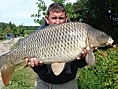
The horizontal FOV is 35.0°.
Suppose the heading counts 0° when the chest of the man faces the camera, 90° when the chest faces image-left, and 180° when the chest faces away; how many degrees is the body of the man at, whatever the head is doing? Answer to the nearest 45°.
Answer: approximately 0°

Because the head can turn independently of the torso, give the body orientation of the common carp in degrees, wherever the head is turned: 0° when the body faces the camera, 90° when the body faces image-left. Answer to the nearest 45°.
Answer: approximately 270°

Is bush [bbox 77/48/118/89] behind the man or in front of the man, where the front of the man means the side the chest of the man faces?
behind
